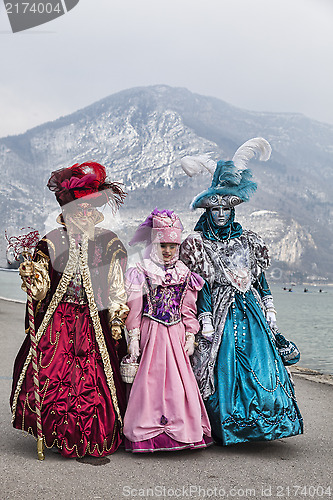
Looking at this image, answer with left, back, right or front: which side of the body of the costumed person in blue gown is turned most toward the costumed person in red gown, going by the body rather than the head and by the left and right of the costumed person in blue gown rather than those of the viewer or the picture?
right

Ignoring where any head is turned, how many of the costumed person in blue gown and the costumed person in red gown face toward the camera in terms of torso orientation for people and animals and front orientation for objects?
2

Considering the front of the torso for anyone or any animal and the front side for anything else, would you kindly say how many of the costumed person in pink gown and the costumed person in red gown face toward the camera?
2

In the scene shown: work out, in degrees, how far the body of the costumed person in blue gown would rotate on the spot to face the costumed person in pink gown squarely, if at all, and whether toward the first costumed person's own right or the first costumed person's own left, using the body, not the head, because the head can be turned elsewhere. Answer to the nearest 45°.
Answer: approximately 45° to the first costumed person's own right

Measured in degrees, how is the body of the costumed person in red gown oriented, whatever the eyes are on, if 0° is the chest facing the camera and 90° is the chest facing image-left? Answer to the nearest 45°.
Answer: approximately 0°
